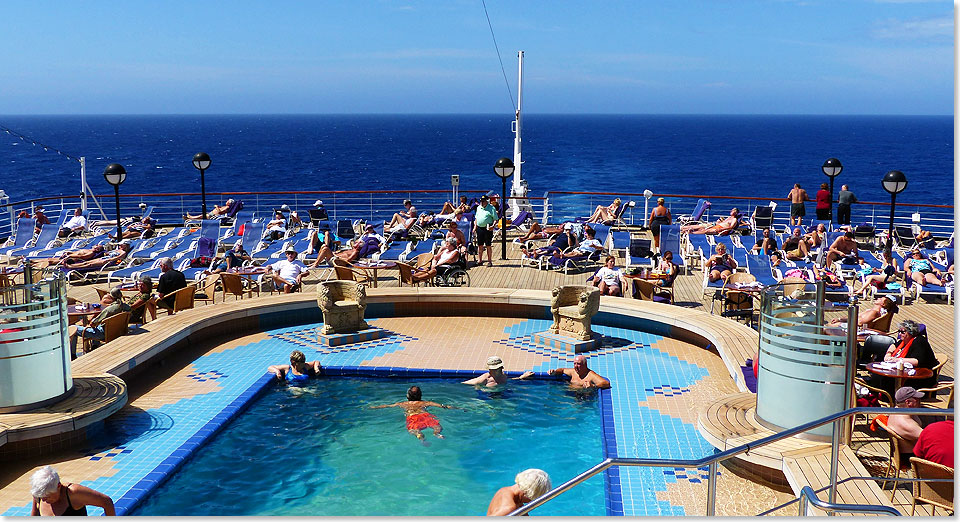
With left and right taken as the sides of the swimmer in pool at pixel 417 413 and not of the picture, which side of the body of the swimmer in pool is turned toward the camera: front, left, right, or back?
back

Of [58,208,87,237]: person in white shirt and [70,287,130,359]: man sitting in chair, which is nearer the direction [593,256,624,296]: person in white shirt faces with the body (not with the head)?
the man sitting in chair

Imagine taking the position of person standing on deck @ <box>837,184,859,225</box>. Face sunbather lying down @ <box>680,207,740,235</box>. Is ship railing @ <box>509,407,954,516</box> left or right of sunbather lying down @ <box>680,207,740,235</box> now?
left

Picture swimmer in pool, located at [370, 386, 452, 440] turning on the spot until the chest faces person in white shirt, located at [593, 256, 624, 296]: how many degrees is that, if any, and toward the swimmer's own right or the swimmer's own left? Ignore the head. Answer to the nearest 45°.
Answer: approximately 45° to the swimmer's own right

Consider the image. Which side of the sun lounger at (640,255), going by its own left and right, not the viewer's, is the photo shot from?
front

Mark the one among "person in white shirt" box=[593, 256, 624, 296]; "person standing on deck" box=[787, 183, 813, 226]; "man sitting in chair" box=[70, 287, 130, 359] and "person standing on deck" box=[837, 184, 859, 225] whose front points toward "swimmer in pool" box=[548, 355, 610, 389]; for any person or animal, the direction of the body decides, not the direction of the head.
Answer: the person in white shirt

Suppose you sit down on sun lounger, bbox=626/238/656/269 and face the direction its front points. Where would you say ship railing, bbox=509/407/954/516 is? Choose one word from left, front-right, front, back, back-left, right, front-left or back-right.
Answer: front

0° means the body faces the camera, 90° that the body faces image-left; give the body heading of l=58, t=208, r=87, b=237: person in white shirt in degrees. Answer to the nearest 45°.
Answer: approximately 45°

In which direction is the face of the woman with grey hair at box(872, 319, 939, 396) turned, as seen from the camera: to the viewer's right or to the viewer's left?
to the viewer's left

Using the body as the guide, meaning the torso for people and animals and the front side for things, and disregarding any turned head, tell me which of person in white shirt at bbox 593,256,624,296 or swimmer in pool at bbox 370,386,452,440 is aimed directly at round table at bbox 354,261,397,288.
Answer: the swimmer in pool
